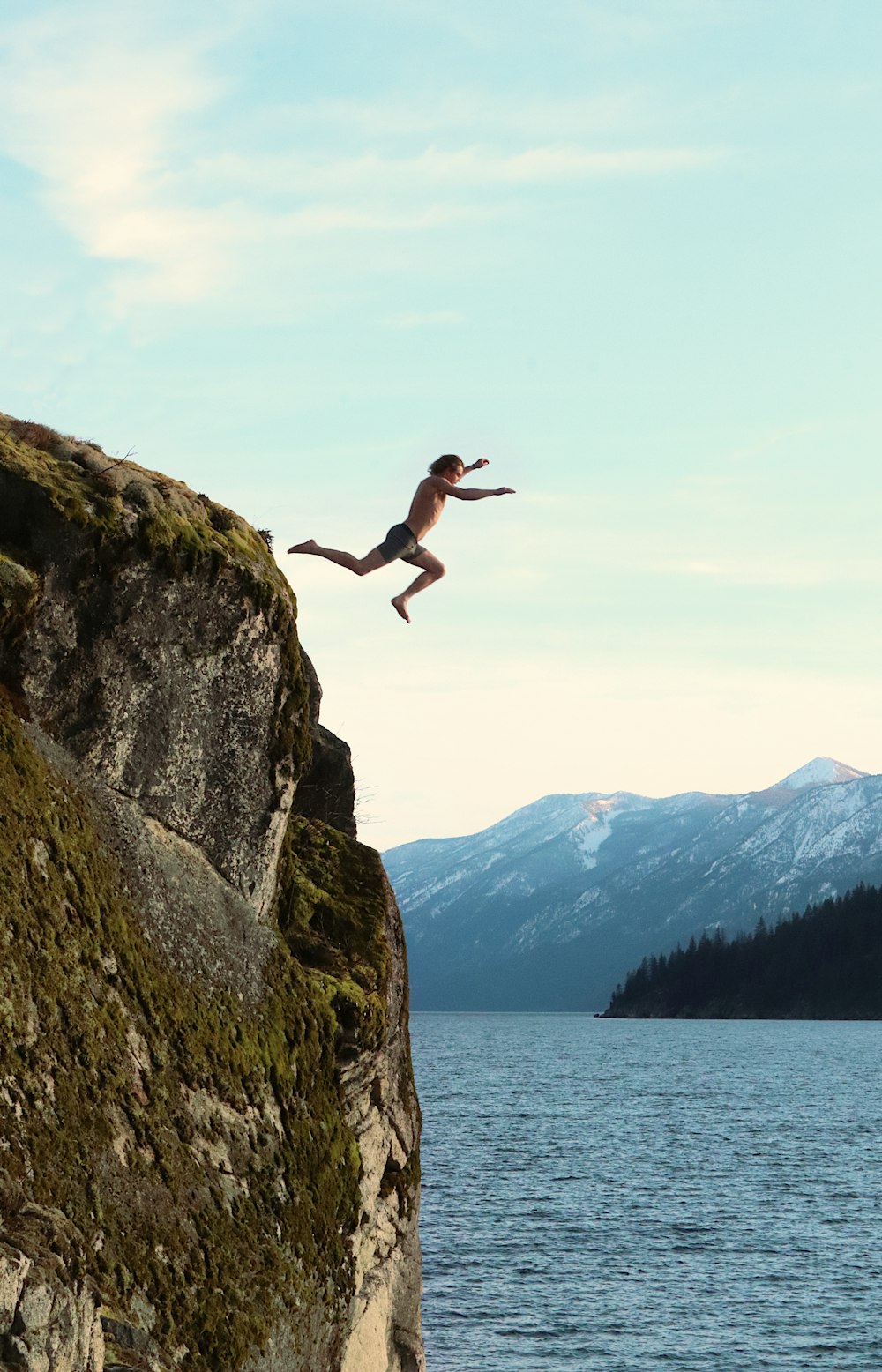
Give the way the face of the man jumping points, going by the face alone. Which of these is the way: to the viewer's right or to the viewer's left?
to the viewer's right

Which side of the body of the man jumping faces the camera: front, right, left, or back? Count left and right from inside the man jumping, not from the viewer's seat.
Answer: right
